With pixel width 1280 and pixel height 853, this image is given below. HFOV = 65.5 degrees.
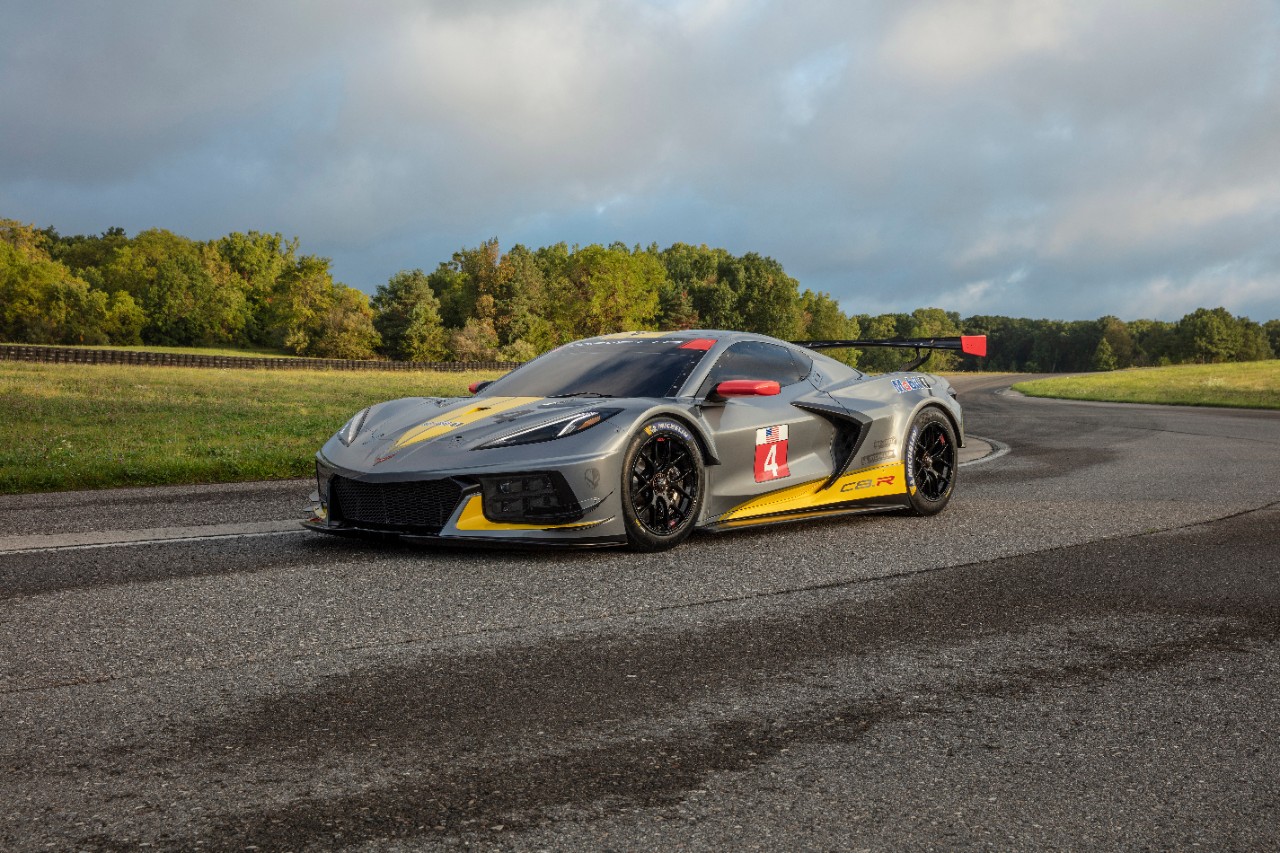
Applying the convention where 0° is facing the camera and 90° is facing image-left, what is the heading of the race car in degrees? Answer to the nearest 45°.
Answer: approximately 45°
